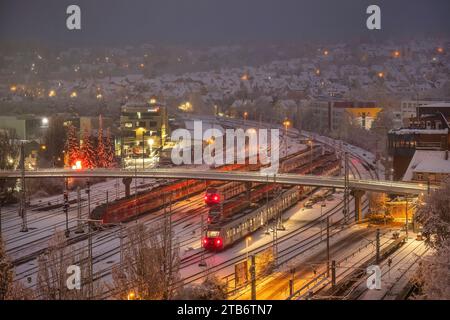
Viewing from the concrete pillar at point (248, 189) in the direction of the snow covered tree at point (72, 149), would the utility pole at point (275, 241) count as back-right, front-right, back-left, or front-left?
back-left

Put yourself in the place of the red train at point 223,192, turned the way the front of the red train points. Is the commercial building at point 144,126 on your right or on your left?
on your right

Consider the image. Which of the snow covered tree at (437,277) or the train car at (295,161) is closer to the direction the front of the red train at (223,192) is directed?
the snow covered tree

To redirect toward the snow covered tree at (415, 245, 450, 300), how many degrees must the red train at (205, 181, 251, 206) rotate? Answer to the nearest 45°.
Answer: approximately 45° to its left

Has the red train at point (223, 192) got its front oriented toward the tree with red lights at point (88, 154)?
no

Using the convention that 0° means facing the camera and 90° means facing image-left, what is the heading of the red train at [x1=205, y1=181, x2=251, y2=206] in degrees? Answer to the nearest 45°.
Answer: approximately 45°
